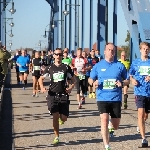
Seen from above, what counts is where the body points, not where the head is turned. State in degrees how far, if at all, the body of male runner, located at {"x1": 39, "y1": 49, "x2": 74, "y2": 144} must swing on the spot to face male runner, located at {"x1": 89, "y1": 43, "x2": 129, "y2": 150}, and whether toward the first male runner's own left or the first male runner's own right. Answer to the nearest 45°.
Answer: approximately 45° to the first male runner's own left

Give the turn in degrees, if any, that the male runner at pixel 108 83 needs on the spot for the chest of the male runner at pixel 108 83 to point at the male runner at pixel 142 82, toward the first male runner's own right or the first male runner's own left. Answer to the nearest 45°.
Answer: approximately 135° to the first male runner's own left

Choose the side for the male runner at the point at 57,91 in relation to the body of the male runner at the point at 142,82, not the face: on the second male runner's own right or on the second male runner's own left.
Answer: on the second male runner's own right

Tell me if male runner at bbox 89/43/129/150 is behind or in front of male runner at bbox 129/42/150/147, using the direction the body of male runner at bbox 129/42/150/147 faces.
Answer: in front

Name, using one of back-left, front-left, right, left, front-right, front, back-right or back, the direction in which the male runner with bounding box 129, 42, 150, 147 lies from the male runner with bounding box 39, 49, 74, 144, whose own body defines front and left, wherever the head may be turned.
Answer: left
